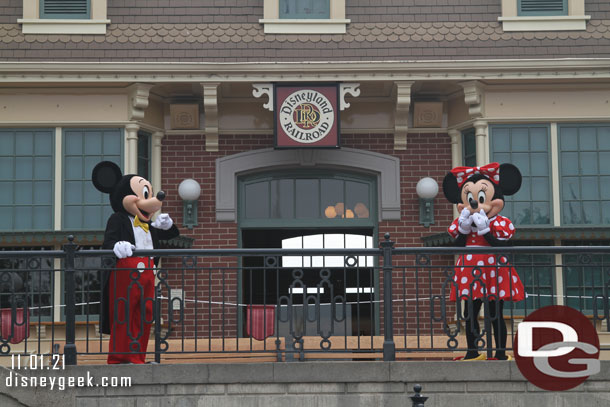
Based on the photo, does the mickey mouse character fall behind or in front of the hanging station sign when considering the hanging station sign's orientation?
in front

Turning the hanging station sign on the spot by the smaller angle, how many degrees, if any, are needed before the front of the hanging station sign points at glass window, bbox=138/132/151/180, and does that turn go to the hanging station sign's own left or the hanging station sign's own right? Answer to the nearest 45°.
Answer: approximately 90° to the hanging station sign's own right

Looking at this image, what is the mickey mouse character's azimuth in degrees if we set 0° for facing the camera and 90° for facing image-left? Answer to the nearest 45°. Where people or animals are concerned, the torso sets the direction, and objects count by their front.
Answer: approximately 315°

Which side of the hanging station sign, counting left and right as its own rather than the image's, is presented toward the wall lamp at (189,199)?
right

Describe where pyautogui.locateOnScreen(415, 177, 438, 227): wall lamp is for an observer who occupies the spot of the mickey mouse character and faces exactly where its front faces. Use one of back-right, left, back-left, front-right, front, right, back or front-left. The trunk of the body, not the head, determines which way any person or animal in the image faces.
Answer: left

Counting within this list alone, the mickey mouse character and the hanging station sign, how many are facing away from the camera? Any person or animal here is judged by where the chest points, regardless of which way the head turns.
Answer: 0

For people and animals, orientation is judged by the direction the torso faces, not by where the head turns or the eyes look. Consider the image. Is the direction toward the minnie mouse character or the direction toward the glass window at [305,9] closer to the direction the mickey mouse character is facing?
the minnie mouse character

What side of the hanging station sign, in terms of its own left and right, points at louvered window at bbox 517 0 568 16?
left

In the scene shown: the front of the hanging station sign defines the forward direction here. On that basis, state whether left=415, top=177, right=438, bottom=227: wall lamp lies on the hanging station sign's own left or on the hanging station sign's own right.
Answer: on the hanging station sign's own left

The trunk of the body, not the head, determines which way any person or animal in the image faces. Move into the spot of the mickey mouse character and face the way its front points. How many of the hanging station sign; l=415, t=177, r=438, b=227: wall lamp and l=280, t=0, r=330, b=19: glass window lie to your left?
3

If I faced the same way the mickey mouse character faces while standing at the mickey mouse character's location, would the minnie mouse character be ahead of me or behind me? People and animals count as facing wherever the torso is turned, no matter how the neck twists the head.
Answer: ahead

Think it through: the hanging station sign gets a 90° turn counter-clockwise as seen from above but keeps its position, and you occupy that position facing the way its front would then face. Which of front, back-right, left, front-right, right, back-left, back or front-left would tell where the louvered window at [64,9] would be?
back

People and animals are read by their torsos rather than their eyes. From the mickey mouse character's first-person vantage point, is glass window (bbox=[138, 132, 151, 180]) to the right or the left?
on its left
